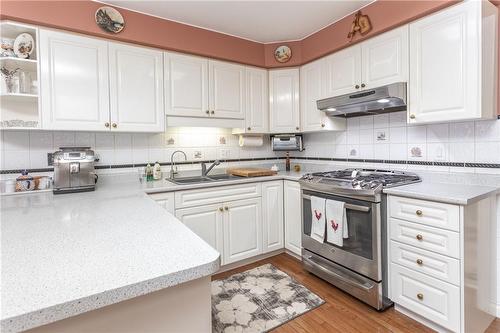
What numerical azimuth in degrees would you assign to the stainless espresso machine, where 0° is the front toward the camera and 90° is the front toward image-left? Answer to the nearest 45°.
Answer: approximately 0°

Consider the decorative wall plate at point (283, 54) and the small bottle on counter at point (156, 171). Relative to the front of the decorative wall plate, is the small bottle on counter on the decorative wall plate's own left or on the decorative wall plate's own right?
on the decorative wall plate's own right

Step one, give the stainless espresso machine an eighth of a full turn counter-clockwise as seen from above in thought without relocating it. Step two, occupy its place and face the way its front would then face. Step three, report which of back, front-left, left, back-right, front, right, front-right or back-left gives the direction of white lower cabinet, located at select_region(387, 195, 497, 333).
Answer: front

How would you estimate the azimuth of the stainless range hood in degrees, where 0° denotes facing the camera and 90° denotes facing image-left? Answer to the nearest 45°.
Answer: approximately 45°

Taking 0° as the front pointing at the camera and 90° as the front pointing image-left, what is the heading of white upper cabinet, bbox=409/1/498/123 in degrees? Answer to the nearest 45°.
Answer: approximately 45°

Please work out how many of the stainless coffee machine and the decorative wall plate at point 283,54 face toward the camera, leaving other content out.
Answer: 2
